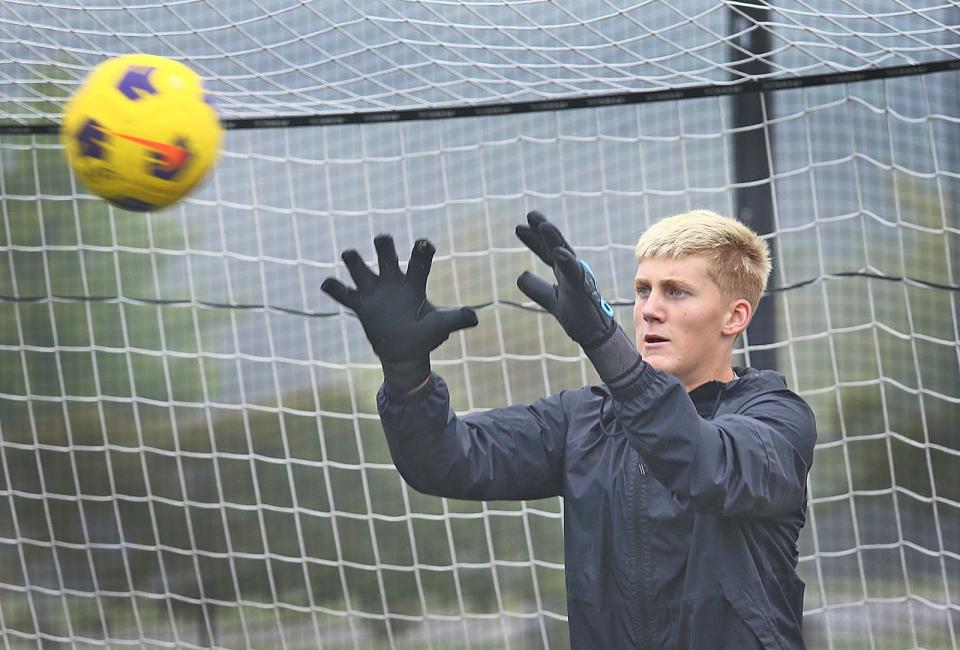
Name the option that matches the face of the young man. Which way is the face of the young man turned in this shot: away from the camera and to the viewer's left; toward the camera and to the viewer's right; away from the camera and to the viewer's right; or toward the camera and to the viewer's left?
toward the camera and to the viewer's left

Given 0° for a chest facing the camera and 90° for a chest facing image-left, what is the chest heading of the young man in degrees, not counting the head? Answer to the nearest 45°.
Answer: approximately 45°

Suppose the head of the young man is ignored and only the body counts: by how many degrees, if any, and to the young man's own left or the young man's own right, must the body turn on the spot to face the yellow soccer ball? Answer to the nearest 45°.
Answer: approximately 45° to the young man's own right
